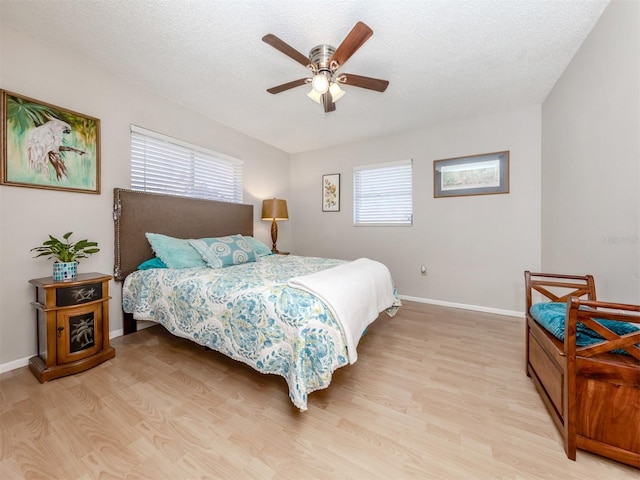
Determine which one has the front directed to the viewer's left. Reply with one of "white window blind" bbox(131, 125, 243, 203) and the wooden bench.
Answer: the wooden bench

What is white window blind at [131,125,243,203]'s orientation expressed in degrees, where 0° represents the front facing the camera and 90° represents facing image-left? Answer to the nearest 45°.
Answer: approximately 315°

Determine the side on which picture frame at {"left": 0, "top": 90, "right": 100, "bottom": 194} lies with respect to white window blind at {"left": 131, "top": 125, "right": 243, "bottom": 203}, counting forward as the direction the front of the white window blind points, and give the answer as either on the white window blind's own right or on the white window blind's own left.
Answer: on the white window blind's own right

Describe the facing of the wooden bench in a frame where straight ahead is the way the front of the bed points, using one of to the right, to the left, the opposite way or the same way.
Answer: the opposite way

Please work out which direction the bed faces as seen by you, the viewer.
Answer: facing the viewer and to the right of the viewer

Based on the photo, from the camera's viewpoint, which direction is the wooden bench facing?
to the viewer's left

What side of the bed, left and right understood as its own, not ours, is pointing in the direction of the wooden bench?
front

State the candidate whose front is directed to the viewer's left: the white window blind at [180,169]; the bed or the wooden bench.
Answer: the wooden bench

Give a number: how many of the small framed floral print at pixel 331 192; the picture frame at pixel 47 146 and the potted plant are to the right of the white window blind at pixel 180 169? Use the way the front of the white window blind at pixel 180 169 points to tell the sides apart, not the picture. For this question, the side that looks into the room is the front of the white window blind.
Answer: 2

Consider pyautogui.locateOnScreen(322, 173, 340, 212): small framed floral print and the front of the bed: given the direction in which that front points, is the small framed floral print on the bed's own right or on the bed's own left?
on the bed's own left
